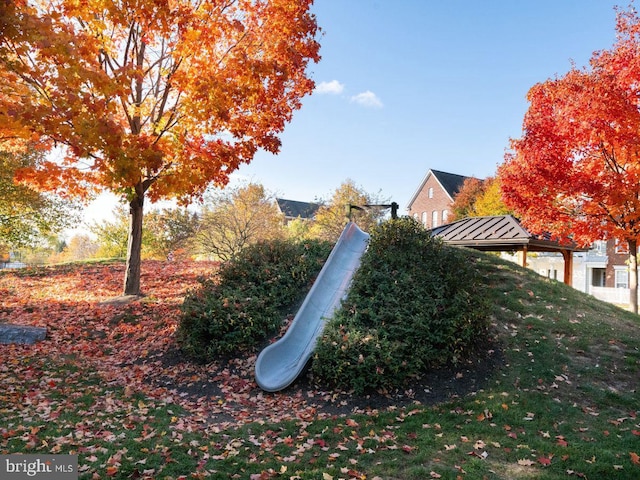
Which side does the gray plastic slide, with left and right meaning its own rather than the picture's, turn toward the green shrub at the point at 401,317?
left

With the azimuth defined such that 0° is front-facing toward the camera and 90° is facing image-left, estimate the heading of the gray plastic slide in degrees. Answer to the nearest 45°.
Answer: approximately 45°

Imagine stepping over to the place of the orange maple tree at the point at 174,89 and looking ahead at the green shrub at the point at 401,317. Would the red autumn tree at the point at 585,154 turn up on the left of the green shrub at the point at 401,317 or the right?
left

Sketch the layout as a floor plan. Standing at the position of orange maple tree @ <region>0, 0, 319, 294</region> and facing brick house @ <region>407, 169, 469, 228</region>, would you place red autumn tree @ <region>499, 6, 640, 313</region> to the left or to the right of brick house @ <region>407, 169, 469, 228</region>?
right

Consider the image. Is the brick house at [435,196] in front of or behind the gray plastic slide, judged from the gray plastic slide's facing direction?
behind
